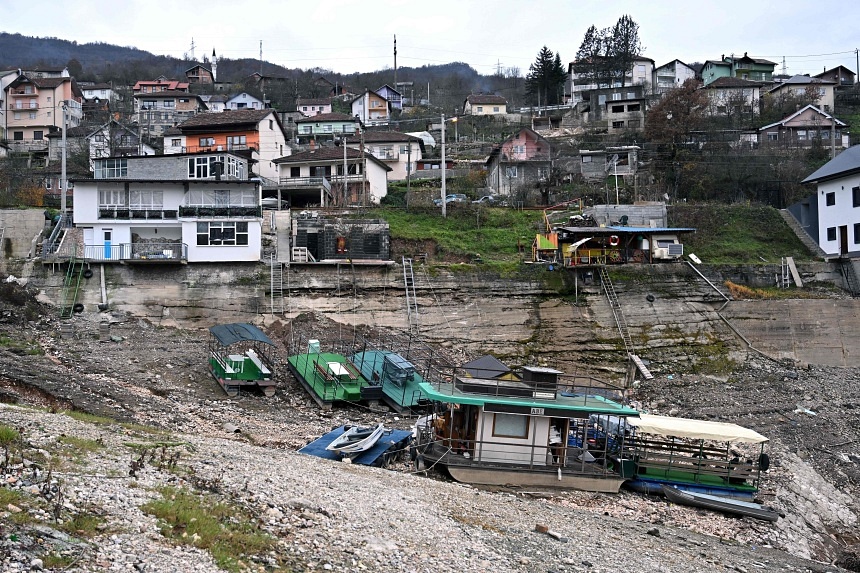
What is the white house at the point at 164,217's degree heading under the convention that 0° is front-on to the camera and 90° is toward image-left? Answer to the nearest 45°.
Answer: approximately 0°

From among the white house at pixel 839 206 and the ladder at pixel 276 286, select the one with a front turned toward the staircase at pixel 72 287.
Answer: the white house

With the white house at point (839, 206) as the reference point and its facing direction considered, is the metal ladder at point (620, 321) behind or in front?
in front

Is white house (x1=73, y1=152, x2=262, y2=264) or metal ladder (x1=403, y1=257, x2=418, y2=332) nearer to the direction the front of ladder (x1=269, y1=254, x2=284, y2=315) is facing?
the metal ladder

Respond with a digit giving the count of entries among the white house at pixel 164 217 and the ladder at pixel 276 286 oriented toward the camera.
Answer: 2

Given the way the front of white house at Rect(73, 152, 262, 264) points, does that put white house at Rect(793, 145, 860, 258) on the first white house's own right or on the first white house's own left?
on the first white house's own left

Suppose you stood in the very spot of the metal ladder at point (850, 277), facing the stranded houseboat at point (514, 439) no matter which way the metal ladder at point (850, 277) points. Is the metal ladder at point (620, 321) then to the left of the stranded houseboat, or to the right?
right

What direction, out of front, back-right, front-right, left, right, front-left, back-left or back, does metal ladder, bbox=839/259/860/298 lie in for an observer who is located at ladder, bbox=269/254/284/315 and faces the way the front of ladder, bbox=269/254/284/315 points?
left

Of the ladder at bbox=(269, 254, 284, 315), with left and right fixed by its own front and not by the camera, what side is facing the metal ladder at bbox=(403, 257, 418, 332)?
left

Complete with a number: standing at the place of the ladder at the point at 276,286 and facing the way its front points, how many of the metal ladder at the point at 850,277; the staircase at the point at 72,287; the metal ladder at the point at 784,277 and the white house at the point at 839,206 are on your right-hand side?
1

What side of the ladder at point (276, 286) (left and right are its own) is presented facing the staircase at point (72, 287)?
right

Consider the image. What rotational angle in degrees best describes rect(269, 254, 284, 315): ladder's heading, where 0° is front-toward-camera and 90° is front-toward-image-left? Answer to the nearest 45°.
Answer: approximately 0°
